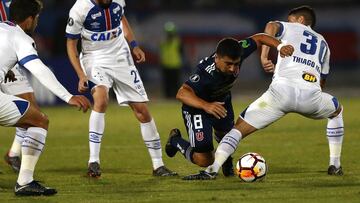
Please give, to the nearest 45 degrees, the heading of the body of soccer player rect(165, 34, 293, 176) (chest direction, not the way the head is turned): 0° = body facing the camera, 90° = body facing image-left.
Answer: approximately 315°

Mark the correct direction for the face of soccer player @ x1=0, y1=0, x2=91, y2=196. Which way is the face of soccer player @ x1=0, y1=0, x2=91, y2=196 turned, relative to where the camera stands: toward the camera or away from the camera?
away from the camera

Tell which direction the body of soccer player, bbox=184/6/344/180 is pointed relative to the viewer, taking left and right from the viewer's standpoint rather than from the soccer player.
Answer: facing away from the viewer and to the left of the viewer

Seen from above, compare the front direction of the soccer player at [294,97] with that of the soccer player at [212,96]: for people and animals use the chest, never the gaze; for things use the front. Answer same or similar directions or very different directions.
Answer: very different directions
